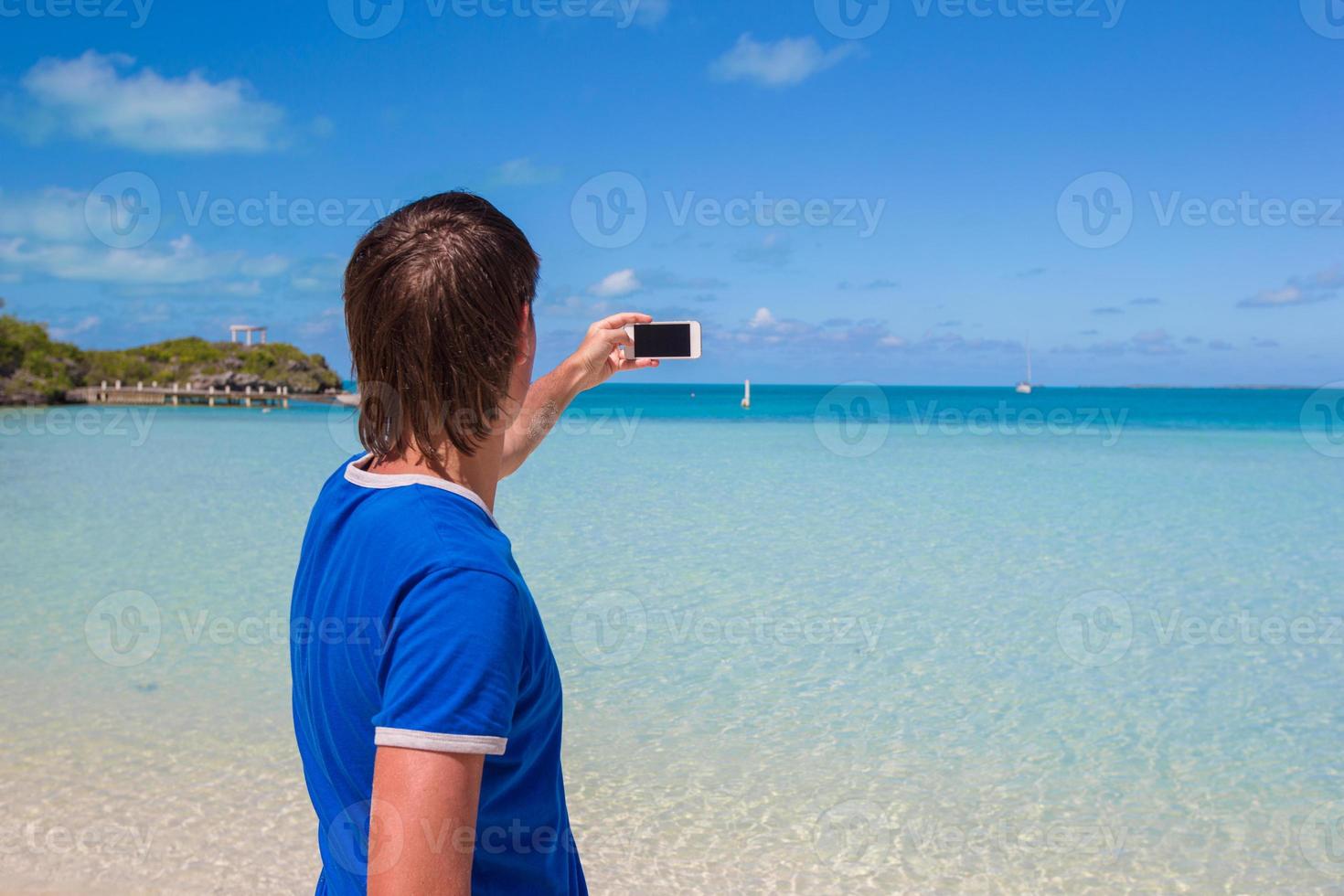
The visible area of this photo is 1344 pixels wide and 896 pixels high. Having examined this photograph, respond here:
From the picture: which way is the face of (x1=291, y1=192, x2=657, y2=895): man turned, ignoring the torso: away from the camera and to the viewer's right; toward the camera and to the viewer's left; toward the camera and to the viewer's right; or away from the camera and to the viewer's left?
away from the camera and to the viewer's right

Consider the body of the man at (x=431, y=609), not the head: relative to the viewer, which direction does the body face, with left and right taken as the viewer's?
facing away from the viewer and to the right of the viewer
